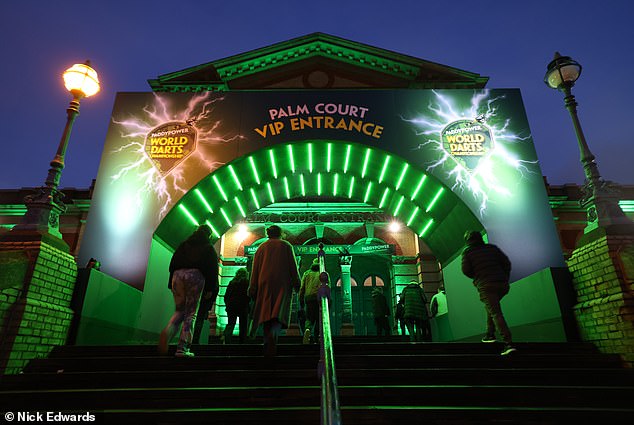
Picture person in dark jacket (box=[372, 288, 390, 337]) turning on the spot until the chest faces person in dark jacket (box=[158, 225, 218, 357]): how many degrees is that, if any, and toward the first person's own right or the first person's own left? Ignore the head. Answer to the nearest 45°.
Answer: approximately 180°

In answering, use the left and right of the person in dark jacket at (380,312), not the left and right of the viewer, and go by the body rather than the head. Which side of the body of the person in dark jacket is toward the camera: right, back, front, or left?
back

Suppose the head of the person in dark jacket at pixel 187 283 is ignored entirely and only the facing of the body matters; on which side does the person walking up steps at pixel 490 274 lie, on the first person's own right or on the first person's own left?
on the first person's own right

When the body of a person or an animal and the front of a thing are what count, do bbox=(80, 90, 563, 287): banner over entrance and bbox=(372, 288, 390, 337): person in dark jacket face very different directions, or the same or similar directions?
very different directions

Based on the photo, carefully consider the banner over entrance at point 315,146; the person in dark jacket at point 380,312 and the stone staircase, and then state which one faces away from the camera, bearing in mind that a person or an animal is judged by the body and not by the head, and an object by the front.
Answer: the person in dark jacket

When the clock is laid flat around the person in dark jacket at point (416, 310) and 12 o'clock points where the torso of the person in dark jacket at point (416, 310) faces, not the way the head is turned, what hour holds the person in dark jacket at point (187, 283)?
the person in dark jacket at point (187, 283) is roughly at 7 o'clock from the person in dark jacket at point (416, 310).

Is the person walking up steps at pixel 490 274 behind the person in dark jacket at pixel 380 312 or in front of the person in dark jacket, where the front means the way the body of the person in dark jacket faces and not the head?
behind

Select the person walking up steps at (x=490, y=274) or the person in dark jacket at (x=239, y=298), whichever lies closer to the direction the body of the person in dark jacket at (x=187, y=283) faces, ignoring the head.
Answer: the person in dark jacket

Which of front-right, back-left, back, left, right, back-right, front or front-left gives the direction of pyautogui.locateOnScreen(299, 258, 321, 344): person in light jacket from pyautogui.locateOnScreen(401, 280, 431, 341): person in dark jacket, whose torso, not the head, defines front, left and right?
back-left

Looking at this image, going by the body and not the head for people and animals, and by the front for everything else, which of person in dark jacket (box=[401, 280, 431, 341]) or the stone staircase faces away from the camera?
the person in dark jacket

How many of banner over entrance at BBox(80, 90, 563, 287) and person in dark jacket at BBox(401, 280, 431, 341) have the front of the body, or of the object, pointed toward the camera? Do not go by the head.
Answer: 1

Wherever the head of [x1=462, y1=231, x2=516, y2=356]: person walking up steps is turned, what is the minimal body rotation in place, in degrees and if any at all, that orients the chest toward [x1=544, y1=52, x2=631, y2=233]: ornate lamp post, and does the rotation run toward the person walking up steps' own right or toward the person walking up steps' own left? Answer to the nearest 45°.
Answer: approximately 90° to the person walking up steps' own right

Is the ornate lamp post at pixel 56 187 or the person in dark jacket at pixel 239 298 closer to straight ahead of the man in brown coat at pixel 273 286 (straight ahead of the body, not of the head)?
the person in dark jacket

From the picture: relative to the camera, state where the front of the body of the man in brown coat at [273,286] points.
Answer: away from the camera
